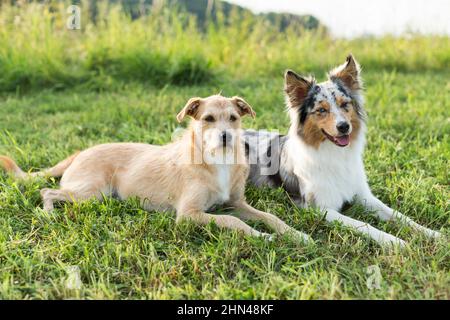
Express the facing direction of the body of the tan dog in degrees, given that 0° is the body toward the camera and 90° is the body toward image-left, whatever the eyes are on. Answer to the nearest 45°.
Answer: approximately 315°
